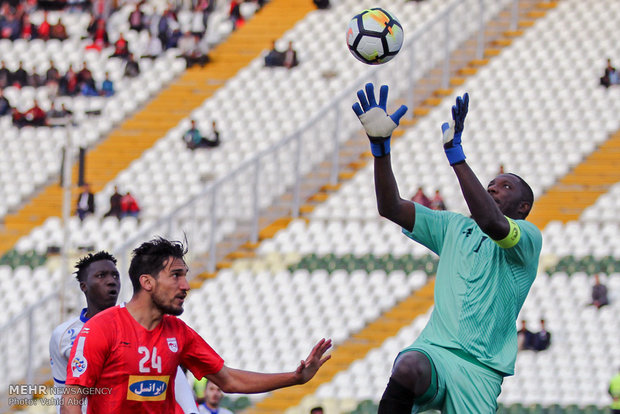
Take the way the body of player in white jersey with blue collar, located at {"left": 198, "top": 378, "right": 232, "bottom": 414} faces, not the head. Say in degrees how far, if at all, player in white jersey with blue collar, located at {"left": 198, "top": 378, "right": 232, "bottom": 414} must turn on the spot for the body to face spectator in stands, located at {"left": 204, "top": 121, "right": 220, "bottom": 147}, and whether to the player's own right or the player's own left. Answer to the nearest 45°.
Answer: approximately 180°

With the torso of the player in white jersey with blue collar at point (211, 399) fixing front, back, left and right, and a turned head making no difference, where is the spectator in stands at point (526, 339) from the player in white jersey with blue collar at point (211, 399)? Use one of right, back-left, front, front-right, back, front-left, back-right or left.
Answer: back-left

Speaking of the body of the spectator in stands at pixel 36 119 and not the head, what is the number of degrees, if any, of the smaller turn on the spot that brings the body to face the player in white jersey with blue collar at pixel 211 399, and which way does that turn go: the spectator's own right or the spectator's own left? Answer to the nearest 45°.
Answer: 0° — they already face them

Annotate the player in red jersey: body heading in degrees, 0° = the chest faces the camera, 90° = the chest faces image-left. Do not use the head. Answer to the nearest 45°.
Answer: approximately 315°

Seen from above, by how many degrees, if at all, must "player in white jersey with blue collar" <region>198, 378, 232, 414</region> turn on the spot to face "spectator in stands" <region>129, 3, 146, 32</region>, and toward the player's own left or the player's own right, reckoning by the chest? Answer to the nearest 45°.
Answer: approximately 180°

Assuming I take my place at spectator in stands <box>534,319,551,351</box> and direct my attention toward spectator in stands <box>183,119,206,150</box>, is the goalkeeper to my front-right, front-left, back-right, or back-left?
back-left

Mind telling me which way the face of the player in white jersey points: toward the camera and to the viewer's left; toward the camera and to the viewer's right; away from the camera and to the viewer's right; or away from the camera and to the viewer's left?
toward the camera and to the viewer's right

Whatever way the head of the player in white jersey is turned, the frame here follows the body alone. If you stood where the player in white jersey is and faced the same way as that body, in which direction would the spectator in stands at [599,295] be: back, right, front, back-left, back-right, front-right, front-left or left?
left

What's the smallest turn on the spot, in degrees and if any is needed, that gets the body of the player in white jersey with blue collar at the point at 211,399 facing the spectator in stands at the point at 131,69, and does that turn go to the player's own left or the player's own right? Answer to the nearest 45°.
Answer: approximately 180°
